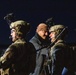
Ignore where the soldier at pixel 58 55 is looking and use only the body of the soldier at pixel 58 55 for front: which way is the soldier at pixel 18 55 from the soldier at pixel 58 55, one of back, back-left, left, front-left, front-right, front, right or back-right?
front-left

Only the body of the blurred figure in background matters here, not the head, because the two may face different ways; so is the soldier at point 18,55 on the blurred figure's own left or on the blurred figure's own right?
on the blurred figure's own right

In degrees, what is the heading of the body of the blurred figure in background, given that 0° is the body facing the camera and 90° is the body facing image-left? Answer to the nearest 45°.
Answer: approximately 315°

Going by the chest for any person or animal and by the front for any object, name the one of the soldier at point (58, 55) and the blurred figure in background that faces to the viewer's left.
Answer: the soldier

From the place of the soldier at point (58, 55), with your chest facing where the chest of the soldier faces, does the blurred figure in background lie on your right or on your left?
on your right

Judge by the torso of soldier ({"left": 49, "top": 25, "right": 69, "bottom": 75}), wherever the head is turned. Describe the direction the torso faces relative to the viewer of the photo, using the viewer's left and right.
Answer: facing to the left of the viewer

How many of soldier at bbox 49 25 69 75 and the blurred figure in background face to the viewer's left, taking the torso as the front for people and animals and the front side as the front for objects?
1
